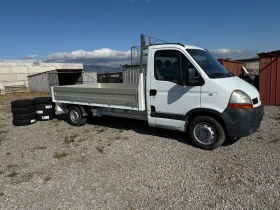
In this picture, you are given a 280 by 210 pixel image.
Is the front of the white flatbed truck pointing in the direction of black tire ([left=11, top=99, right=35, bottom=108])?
no

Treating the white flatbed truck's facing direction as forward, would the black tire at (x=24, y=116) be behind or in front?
behind

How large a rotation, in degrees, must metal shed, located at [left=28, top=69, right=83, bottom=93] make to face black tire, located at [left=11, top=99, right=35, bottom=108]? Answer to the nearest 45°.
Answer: approximately 45° to its right

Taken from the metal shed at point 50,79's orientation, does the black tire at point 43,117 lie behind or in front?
in front

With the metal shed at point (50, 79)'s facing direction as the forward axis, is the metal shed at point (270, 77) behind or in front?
in front

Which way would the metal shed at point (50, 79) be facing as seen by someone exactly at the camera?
facing the viewer and to the right of the viewer

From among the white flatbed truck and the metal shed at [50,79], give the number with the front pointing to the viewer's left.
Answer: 0

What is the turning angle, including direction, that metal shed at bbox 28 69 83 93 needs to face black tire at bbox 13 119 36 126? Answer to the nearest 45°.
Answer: approximately 45° to its right

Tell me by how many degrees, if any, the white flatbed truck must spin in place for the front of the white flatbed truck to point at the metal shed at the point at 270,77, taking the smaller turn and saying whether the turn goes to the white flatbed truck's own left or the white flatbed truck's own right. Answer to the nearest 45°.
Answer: approximately 90° to the white flatbed truck's own left

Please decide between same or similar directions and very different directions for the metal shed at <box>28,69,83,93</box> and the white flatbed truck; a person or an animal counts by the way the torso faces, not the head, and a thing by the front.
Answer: same or similar directions
